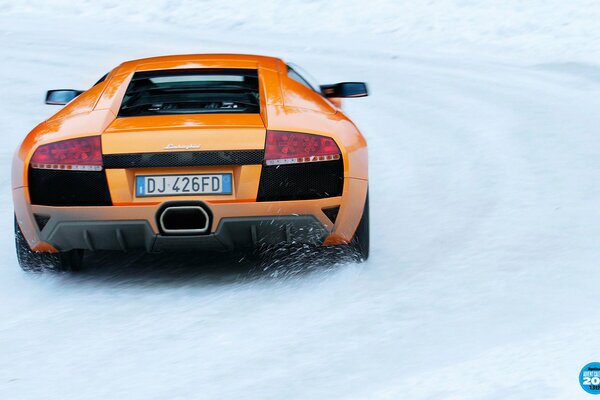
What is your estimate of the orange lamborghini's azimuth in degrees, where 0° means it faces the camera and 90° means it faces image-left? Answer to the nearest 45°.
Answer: approximately 180°
